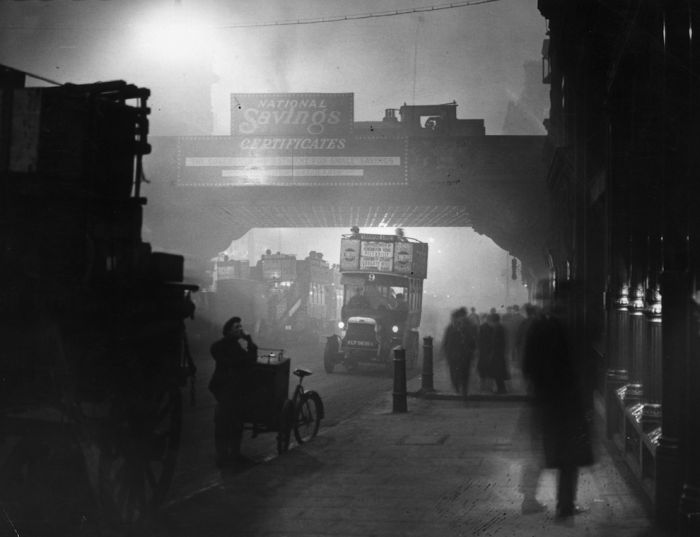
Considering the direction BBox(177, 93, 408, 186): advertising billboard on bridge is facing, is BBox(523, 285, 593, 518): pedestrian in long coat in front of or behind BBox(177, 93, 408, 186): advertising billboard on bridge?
in front

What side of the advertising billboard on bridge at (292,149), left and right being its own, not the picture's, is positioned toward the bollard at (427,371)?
front

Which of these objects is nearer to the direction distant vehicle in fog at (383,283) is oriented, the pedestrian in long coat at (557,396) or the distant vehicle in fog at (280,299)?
the pedestrian in long coat

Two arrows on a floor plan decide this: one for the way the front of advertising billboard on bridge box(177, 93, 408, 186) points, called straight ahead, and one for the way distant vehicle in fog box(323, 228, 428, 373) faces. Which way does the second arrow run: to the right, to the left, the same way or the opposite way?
the same way

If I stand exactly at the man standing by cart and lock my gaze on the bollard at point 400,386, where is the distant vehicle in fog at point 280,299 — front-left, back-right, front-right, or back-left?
front-left

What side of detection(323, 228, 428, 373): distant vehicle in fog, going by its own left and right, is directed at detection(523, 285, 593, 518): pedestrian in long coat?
front

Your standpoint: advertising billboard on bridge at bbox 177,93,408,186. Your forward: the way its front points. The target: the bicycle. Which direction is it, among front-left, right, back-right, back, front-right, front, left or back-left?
front

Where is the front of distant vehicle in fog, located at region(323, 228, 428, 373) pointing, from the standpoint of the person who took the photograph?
facing the viewer

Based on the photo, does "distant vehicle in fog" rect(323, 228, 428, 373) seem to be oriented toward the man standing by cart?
yes

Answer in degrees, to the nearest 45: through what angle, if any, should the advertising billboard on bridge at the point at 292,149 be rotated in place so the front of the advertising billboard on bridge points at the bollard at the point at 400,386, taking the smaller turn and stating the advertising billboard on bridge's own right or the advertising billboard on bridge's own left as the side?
0° — it already faces it

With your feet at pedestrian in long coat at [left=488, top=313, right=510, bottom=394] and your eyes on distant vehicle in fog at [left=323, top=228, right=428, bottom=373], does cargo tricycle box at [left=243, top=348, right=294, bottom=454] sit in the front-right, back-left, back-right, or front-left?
back-left

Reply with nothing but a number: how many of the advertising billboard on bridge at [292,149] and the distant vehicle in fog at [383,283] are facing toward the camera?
2

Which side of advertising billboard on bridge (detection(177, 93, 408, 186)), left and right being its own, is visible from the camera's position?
front

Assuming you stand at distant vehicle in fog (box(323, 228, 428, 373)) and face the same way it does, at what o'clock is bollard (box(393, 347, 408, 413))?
The bollard is roughly at 12 o'clock from the distant vehicle in fog.

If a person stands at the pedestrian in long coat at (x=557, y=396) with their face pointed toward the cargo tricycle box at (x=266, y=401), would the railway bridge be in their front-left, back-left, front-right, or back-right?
front-right

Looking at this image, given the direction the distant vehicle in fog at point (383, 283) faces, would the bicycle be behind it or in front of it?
in front

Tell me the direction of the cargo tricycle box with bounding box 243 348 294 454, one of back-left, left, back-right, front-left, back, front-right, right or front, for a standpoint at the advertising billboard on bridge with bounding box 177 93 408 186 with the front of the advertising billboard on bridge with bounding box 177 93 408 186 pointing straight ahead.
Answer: front

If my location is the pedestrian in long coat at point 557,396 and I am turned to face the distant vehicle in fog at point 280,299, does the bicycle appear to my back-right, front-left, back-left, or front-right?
front-left
